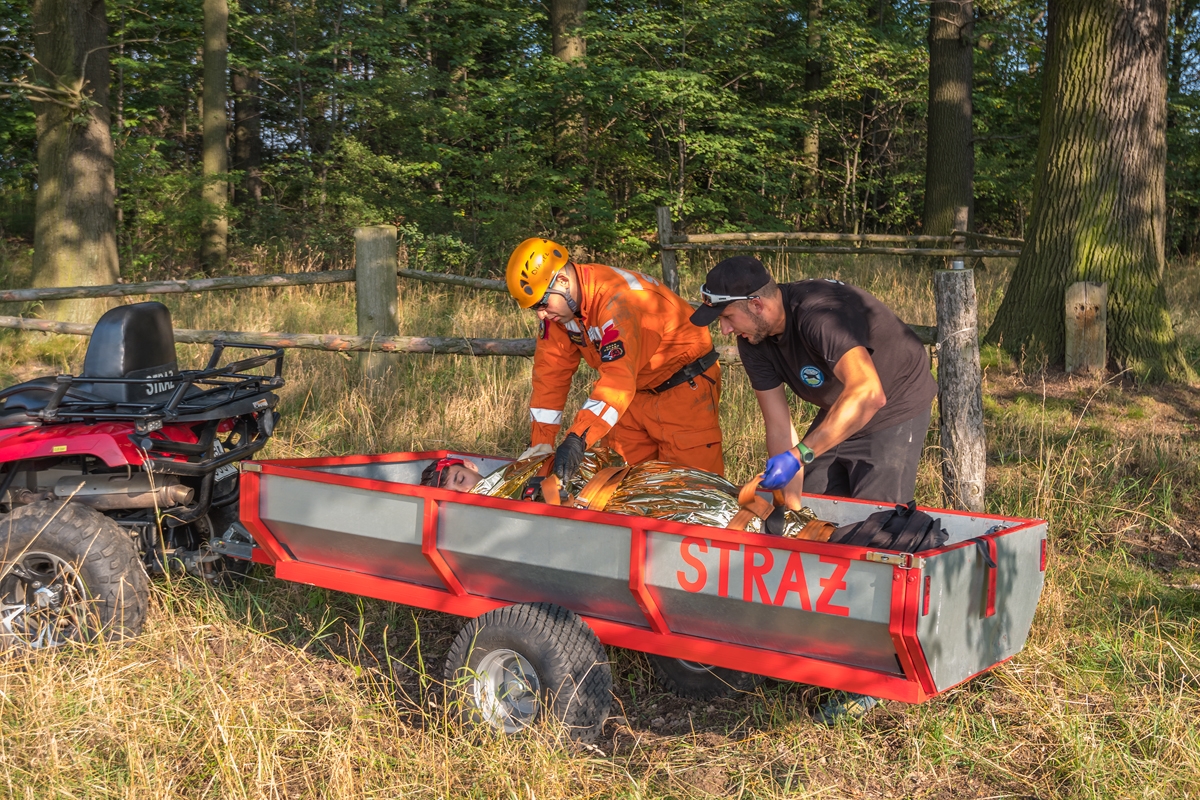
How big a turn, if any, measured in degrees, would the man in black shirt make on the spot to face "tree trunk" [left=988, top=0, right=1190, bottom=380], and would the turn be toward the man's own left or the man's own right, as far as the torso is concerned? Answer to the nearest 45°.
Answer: approximately 180°

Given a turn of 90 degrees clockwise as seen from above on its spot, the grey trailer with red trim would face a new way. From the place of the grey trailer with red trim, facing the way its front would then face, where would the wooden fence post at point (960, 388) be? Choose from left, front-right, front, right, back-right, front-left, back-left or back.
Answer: front

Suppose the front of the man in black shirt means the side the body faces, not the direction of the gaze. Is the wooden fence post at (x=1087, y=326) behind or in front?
behind

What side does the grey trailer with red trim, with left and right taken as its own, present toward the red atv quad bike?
front

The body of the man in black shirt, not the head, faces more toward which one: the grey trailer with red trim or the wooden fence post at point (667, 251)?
the grey trailer with red trim

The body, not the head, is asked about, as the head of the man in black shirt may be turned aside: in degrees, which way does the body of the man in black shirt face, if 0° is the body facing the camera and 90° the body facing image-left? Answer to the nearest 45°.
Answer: approximately 45°

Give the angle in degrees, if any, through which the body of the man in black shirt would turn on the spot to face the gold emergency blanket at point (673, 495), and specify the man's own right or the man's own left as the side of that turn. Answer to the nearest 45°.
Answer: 0° — they already face it

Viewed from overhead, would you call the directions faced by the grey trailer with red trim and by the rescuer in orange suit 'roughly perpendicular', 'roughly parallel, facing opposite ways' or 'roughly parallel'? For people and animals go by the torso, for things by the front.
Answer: roughly perpendicular

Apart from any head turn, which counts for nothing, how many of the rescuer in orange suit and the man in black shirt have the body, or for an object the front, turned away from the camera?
0

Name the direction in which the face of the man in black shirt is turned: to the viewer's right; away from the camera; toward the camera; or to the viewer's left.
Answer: to the viewer's left

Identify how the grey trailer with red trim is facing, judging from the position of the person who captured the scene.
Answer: facing away from the viewer and to the left of the viewer
